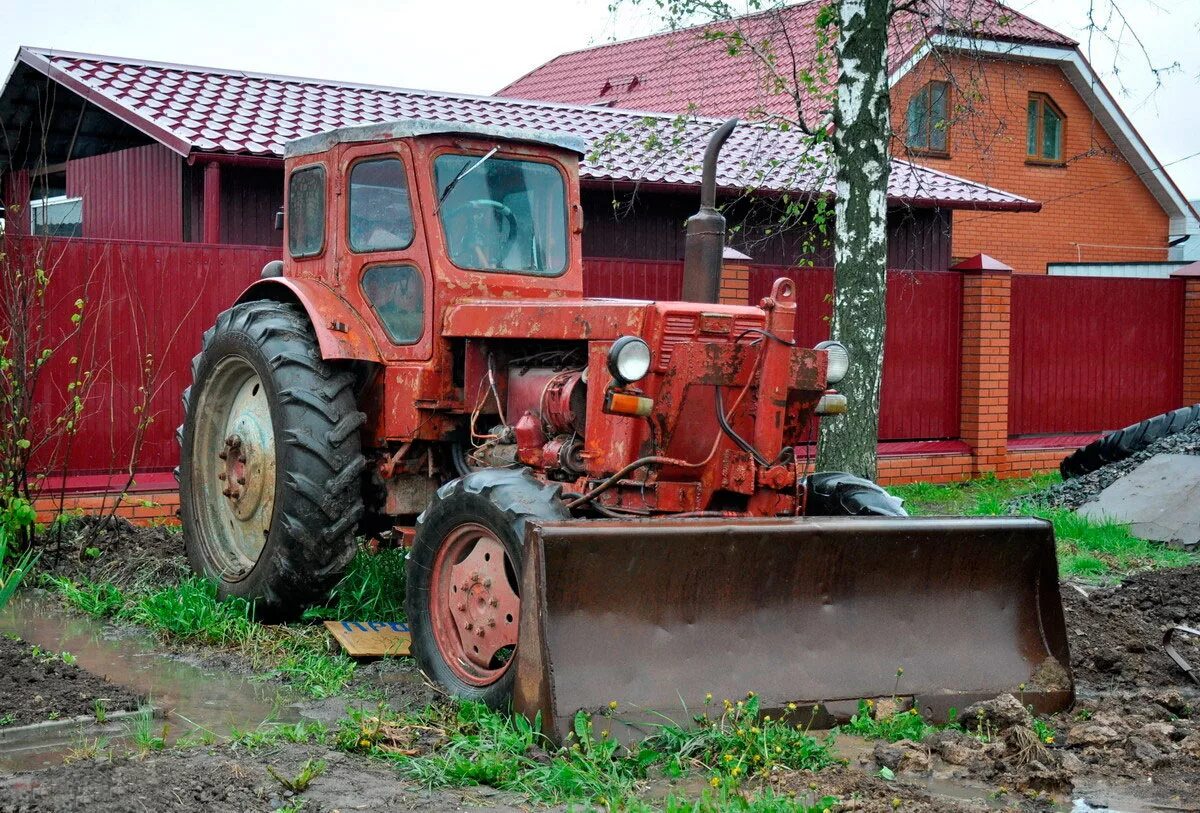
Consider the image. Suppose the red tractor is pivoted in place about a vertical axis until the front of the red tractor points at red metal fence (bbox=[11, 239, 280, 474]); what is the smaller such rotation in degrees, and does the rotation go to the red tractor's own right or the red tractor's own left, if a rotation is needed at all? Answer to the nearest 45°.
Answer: approximately 180°

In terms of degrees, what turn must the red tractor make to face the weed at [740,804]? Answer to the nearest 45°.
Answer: approximately 45° to its right

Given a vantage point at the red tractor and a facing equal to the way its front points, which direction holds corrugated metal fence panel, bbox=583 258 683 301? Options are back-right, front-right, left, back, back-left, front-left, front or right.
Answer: back-left

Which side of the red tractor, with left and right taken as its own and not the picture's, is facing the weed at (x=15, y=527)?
back

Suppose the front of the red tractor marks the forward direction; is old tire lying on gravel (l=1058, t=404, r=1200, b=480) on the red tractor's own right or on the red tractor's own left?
on the red tractor's own left

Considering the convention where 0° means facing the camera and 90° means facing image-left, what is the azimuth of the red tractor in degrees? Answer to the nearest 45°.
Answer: approximately 315°

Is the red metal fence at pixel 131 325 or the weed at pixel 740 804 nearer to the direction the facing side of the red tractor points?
the weed

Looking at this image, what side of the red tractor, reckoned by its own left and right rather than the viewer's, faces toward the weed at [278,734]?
right

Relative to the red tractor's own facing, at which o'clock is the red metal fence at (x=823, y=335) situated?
The red metal fence is roughly at 8 o'clock from the red tractor.

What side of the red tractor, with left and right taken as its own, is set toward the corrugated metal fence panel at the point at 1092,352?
left

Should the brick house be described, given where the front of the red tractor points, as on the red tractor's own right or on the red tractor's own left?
on the red tractor's own left
